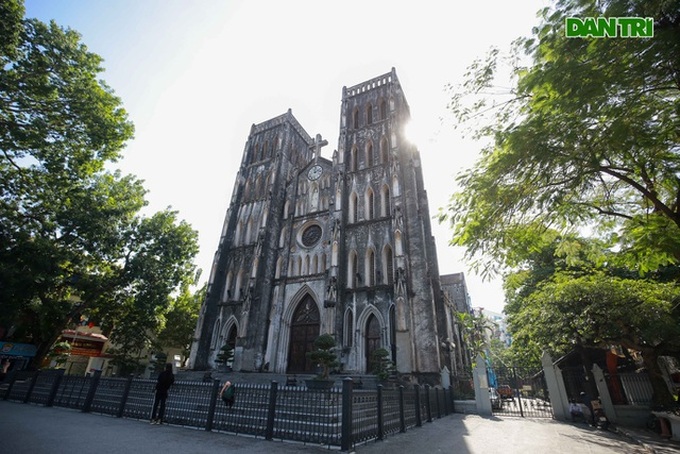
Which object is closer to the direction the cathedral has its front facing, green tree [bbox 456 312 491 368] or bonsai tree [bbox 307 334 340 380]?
the bonsai tree

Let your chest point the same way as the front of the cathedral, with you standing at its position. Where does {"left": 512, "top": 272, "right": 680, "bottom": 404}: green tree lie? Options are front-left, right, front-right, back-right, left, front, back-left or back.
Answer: left

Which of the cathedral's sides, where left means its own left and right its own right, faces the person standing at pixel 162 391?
front

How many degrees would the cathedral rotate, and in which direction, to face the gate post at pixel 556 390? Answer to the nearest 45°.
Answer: approximately 90° to its left

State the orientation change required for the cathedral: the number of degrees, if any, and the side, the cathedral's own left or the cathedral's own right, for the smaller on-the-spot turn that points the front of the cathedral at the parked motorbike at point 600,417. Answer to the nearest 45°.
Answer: approximately 90° to the cathedral's own left

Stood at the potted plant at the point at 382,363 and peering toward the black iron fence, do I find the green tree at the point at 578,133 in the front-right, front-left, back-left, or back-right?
front-left

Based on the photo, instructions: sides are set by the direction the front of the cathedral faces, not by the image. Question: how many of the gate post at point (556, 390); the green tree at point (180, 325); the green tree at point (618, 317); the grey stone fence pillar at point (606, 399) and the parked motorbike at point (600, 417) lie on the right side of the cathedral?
1

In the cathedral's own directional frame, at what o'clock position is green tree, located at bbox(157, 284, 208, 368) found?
The green tree is roughly at 3 o'clock from the cathedral.

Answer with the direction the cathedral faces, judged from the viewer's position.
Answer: facing the viewer and to the left of the viewer

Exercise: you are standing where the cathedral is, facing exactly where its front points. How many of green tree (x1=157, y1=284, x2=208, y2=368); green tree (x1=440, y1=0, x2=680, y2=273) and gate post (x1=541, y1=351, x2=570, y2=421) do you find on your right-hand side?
1
